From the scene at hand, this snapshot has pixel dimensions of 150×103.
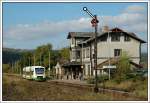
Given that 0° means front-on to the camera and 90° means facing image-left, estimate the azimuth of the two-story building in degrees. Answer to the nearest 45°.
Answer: approximately 45°

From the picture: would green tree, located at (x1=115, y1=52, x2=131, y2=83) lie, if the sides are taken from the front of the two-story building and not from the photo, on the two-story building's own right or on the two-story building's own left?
on the two-story building's own left
